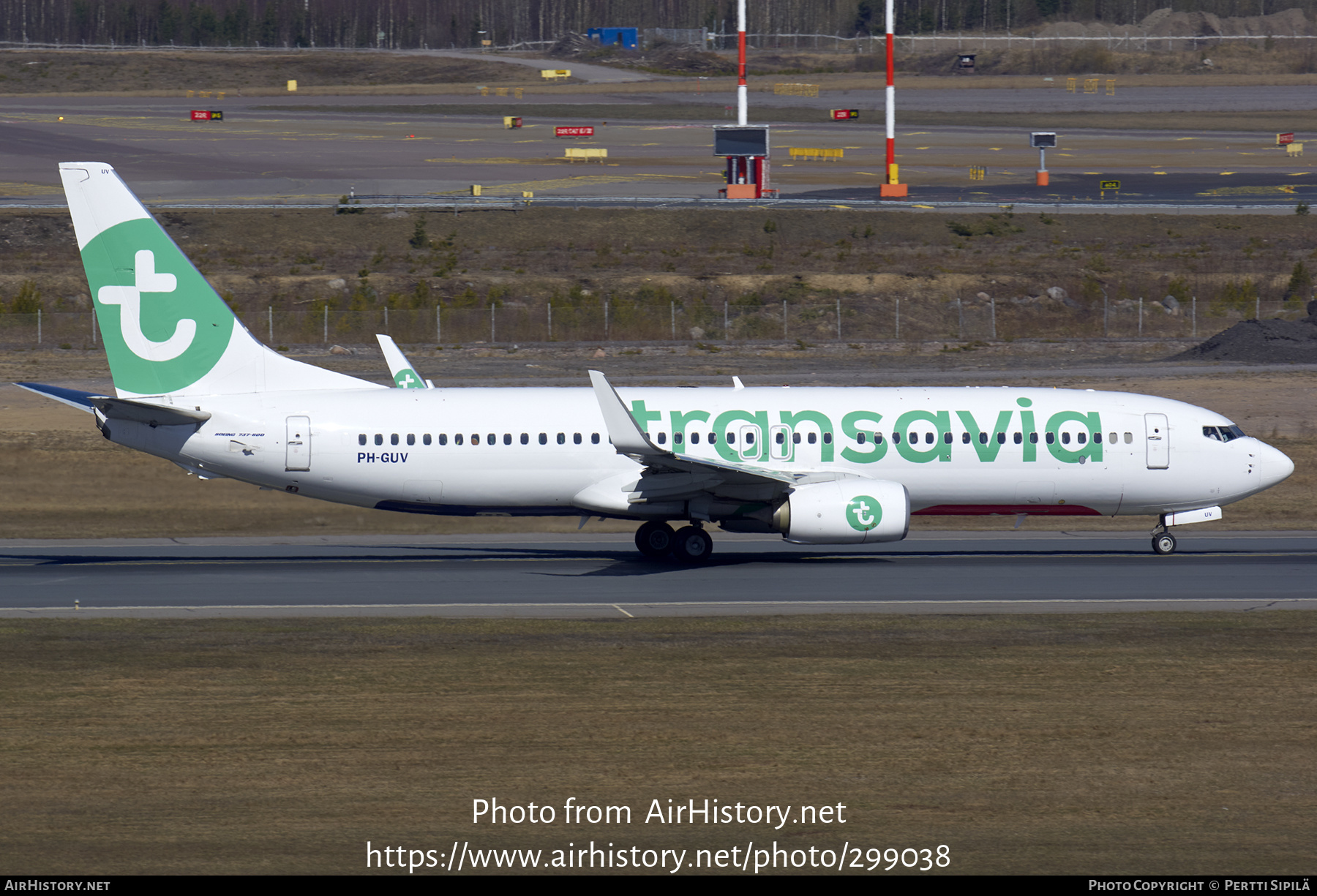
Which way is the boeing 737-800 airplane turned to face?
to the viewer's right
